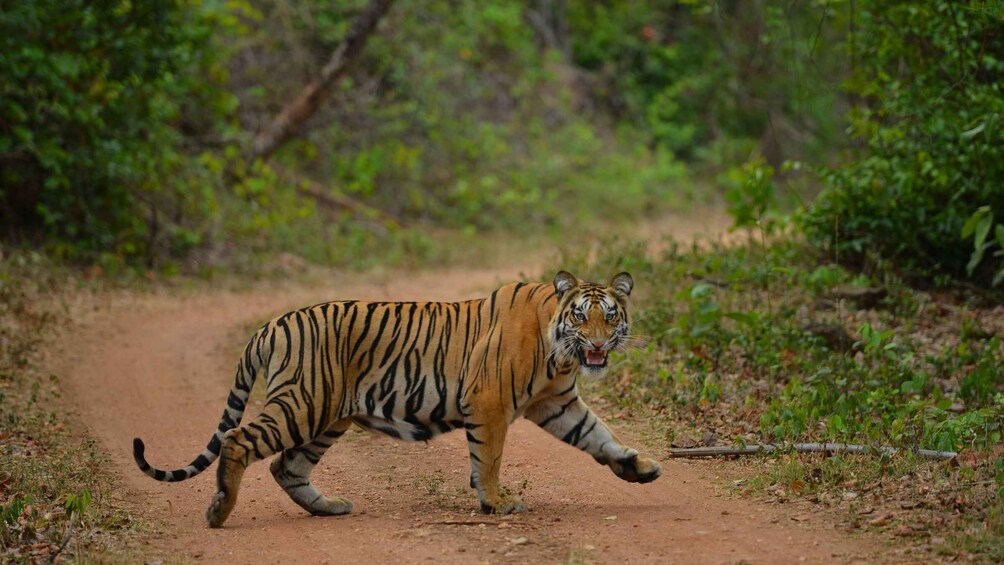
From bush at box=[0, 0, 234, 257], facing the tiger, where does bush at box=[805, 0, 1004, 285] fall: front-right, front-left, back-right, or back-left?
front-left

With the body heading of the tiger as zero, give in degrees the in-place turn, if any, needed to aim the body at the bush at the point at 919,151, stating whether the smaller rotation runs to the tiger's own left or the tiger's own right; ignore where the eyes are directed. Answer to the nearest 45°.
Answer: approximately 45° to the tiger's own left

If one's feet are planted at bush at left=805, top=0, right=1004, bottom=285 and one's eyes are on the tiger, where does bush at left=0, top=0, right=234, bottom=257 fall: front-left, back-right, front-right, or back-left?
front-right

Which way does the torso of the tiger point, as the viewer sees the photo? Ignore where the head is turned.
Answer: to the viewer's right

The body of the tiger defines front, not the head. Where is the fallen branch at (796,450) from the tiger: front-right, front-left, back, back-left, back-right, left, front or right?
front

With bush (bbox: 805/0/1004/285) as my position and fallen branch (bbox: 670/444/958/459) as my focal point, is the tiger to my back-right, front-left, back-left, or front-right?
front-right

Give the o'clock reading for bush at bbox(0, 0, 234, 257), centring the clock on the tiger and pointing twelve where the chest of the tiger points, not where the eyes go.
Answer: The bush is roughly at 8 o'clock from the tiger.

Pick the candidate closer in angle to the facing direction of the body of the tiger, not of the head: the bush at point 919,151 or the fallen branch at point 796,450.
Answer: the fallen branch

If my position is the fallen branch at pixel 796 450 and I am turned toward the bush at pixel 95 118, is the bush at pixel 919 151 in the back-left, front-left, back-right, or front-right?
front-right

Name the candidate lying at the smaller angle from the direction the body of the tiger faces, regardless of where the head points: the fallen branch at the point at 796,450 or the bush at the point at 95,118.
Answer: the fallen branch

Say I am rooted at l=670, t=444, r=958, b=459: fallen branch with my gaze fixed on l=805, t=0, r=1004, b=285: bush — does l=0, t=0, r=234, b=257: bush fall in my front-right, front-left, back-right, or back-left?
front-left
